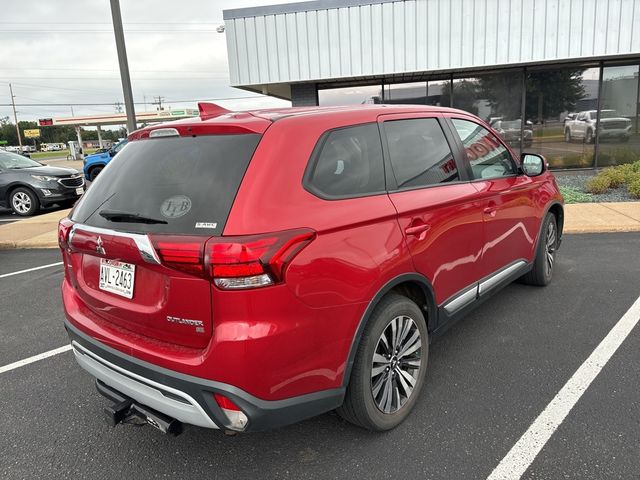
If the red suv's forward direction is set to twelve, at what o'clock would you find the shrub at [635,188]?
The shrub is roughly at 12 o'clock from the red suv.

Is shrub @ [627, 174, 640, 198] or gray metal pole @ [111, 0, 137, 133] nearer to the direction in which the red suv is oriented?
the shrub

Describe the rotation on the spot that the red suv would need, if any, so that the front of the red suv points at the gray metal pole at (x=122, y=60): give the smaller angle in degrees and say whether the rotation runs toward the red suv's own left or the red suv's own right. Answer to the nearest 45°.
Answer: approximately 45° to the red suv's own left

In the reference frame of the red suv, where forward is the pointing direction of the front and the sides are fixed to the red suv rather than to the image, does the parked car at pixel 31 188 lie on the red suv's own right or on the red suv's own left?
on the red suv's own left

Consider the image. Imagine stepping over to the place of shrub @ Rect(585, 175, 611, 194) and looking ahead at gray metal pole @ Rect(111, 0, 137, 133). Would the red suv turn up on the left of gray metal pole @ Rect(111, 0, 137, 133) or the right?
left

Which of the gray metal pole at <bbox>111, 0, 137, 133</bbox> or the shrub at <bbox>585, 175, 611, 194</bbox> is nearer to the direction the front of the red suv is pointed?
the shrub

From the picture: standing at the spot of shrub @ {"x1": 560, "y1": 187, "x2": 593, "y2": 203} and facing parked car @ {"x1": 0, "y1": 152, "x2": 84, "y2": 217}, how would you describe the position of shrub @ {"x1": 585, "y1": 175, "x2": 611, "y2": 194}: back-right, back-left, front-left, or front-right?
back-right

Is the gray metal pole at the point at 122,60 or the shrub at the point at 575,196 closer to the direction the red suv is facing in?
the shrub

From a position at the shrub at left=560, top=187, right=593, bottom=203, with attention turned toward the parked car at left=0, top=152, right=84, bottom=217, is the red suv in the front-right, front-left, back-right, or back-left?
front-left

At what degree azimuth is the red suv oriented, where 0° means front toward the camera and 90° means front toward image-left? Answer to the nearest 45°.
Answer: approximately 225°

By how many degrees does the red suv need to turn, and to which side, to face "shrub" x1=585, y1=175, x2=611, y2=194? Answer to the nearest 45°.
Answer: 0° — it already faces it

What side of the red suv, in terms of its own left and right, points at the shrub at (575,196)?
front

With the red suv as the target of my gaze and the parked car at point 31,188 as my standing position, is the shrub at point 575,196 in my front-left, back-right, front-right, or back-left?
front-left

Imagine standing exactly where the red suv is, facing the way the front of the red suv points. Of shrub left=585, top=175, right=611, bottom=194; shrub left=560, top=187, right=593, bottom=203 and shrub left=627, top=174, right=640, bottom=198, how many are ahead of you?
3
